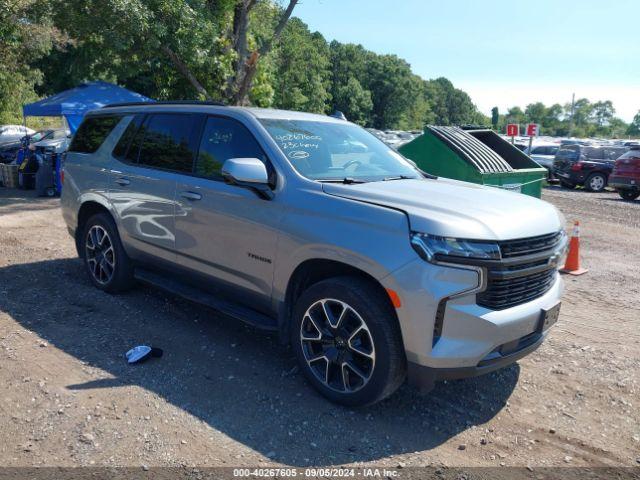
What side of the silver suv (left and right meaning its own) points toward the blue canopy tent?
back

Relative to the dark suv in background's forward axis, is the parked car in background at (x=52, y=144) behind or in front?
behind

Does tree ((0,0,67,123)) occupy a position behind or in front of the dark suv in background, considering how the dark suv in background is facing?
behind

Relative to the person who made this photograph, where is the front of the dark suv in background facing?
facing away from the viewer and to the right of the viewer

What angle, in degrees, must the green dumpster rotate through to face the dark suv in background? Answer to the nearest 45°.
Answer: approximately 135° to its left
